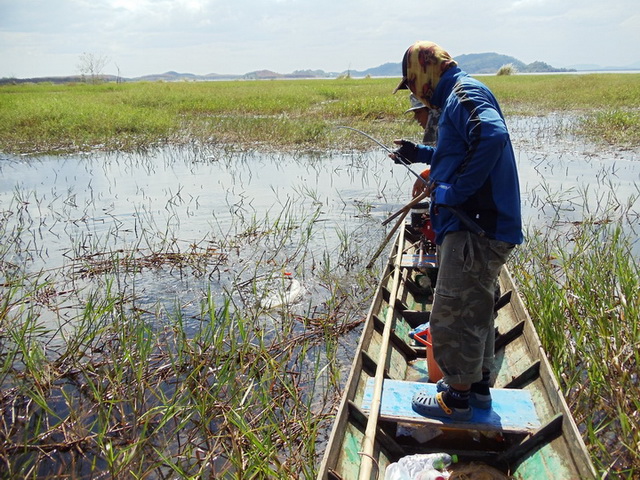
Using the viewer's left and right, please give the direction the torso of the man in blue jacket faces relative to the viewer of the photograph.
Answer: facing to the left of the viewer

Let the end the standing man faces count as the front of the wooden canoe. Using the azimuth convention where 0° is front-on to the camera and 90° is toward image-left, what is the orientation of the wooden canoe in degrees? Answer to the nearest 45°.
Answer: approximately 180°
